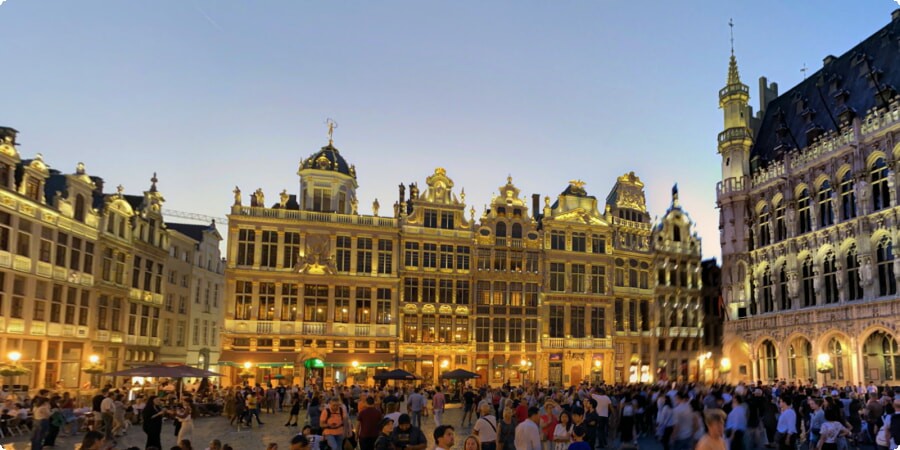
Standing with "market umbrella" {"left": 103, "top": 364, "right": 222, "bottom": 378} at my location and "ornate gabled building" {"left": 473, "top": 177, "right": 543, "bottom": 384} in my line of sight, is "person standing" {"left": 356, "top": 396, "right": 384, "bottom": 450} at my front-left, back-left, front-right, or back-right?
back-right

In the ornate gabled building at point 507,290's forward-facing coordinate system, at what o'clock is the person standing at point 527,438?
The person standing is roughly at 12 o'clock from the ornate gabled building.

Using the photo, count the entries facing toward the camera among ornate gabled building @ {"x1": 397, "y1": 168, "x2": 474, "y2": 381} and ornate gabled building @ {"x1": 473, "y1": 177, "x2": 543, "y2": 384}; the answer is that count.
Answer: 2

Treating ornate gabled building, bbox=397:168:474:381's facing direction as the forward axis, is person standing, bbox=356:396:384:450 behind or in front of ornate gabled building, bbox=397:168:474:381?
in front

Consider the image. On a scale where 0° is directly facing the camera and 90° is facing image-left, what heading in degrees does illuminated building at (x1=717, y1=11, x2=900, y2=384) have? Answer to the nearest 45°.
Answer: approximately 45°

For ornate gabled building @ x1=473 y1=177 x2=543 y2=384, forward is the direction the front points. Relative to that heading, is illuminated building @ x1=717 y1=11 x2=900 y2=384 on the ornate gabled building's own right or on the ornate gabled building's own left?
on the ornate gabled building's own left

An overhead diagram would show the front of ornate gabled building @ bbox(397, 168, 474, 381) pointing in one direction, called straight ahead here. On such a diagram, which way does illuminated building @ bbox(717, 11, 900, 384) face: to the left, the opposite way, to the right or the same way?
to the right

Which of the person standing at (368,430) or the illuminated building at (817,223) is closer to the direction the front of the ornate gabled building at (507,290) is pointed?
the person standing

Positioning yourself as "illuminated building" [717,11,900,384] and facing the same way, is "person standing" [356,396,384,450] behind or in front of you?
in front

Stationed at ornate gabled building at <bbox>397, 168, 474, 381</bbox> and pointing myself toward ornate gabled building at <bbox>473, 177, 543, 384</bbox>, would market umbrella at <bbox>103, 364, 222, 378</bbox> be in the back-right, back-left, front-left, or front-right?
back-right

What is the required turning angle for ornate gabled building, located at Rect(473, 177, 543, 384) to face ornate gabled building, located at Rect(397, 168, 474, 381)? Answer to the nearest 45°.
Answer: approximately 90° to its right

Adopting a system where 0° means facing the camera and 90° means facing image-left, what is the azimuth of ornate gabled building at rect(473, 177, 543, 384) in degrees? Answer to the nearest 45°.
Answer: approximately 0°
